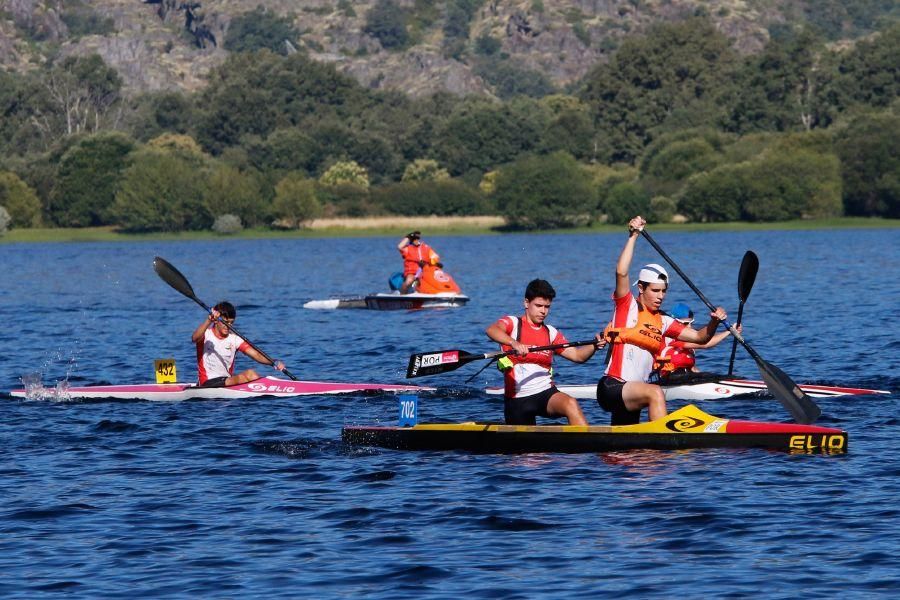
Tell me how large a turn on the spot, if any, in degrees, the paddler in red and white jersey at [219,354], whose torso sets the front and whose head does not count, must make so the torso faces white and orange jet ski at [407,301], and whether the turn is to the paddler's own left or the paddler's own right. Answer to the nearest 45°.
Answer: approximately 135° to the paddler's own left

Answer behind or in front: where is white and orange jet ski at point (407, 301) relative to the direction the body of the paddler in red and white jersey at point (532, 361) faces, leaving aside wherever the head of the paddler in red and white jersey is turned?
behind

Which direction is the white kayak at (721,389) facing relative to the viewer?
to the viewer's right
